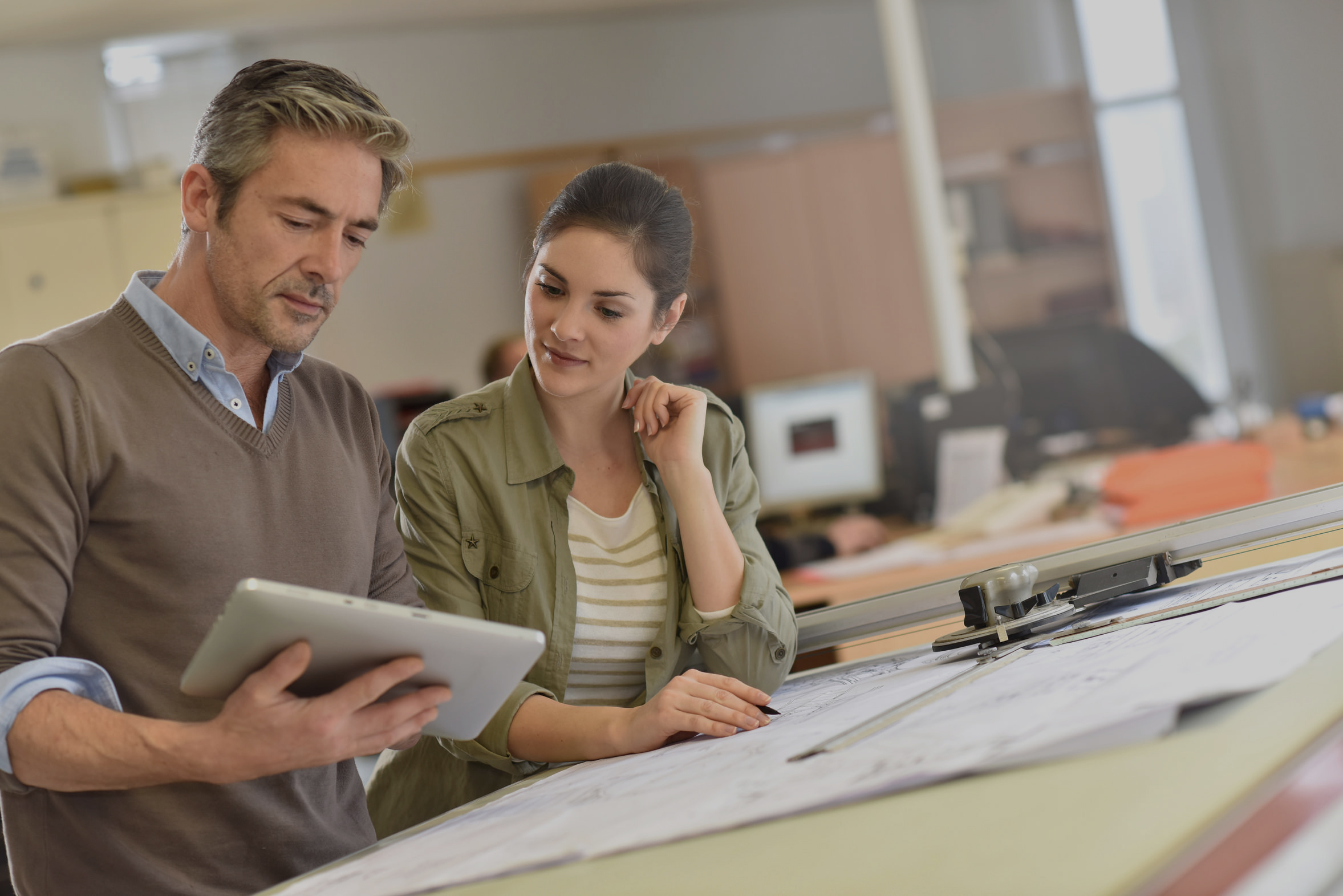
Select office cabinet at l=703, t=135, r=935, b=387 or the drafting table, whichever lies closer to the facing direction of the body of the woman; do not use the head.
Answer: the drafting table

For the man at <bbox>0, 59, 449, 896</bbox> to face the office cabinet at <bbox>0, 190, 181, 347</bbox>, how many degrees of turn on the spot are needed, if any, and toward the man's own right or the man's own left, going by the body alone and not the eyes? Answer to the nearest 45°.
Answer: approximately 135° to the man's own left

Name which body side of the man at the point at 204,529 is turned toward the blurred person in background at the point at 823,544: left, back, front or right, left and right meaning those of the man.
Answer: left

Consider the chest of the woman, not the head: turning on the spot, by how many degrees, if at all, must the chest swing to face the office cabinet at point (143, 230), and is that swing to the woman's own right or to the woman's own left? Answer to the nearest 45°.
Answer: approximately 180°

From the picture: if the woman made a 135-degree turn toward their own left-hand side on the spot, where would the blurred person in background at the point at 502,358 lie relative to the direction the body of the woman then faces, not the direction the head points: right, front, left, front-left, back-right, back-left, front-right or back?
front-left

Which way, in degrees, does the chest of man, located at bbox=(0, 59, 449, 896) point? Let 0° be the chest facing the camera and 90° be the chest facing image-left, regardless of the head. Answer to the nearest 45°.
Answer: approximately 315°

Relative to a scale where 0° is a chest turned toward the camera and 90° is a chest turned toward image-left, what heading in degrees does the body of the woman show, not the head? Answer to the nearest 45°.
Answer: approximately 0°
